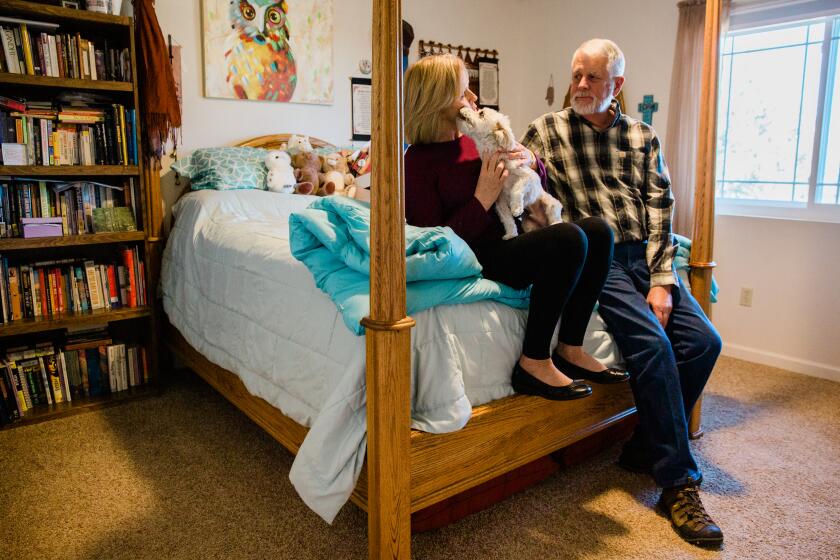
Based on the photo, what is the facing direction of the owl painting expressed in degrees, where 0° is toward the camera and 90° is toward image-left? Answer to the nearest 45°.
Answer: approximately 0°

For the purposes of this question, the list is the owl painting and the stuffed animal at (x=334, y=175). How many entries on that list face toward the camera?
2

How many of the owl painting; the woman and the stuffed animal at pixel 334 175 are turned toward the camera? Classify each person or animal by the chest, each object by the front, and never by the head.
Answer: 2

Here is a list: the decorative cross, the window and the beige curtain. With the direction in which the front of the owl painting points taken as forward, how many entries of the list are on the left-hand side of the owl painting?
3

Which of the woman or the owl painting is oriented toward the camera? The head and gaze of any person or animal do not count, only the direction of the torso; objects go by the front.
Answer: the owl painting

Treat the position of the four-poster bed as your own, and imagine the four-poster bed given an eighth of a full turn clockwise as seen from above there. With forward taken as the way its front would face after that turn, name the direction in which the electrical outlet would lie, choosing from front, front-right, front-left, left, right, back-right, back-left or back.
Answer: back-left

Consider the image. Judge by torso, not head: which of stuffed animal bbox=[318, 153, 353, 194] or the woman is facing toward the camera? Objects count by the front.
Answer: the stuffed animal

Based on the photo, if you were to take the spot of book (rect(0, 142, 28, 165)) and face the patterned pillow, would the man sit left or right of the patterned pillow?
right

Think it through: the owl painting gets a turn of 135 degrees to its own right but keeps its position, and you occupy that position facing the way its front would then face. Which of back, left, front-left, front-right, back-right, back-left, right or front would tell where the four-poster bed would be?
back-left

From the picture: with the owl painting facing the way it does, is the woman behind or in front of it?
in front

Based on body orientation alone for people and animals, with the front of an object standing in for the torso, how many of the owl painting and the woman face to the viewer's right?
1

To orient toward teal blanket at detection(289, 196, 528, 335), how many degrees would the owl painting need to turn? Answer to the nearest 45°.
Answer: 0° — it already faces it

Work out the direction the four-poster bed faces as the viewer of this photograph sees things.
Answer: facing the viewer and to the right of the viewer

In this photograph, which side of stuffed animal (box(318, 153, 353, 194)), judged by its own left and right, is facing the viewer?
front

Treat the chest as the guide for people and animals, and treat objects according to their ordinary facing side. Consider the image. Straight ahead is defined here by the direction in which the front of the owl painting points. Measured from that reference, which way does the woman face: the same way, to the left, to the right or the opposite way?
to the left

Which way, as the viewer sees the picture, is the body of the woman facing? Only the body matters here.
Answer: to the viewer's right
